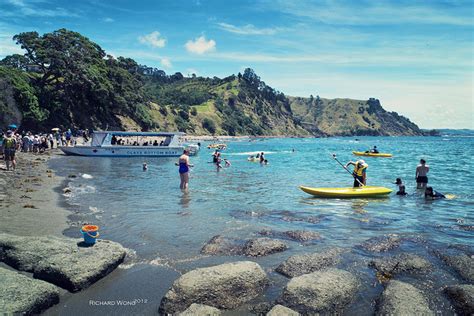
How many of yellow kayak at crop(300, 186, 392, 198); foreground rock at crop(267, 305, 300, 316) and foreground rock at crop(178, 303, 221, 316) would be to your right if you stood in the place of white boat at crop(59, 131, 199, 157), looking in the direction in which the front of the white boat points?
0

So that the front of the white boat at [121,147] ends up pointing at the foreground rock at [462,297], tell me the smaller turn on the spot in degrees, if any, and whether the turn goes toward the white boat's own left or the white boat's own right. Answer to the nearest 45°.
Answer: approximately 90° to the white boat's own left

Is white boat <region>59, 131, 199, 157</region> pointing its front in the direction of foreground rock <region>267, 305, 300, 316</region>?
no

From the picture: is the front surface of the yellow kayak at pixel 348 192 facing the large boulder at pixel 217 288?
no

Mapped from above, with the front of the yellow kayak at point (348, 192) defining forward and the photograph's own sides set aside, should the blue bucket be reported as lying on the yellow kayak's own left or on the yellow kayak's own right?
on the yellow kayak's own left

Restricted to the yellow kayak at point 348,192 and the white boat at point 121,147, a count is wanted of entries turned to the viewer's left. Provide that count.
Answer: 2

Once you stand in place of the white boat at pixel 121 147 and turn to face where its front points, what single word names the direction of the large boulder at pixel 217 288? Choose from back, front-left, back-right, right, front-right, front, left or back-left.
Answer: left

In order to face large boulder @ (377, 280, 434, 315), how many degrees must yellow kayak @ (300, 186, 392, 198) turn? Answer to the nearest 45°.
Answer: approximately 90° to its left

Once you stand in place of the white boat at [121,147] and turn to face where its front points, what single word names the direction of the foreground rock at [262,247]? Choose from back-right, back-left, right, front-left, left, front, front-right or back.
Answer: left

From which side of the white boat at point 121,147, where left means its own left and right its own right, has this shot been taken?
left

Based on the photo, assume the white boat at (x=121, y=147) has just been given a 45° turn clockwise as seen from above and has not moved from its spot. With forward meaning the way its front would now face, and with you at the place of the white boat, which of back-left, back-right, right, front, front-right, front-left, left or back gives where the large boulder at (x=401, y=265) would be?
back-left

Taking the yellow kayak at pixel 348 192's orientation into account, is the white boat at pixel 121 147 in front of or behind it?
in front

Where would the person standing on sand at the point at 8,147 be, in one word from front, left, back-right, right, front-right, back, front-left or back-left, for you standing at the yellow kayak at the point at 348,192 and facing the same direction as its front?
front

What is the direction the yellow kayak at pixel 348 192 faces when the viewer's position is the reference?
facing to the left of the viewer

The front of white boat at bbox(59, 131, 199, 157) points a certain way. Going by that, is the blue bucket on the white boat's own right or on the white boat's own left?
on the white boat's own left

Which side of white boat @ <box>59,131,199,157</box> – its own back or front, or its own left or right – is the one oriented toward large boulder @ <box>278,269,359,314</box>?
left

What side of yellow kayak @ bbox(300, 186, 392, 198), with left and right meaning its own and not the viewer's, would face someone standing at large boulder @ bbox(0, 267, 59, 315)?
left

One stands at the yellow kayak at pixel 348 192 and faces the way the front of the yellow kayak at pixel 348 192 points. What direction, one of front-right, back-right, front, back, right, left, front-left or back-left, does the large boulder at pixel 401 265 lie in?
left

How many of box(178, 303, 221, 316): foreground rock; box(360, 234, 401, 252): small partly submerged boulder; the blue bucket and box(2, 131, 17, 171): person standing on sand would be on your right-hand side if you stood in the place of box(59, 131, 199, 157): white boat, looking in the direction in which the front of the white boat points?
0
